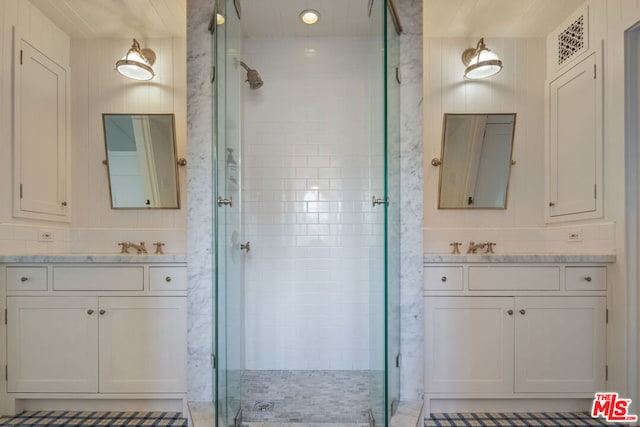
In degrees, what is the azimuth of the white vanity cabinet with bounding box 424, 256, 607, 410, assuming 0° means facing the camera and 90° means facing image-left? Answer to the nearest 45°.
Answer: approximately 0°

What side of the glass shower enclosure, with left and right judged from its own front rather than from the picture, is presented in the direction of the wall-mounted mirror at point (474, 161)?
left

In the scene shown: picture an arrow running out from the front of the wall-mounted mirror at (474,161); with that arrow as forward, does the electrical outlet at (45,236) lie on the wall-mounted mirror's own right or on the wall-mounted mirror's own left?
on the wall-mounted mirror's own right

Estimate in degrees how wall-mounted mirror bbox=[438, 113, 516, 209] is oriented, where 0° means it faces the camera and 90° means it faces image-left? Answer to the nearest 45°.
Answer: approximately 0°

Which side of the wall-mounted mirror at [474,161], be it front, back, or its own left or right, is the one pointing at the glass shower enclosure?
right

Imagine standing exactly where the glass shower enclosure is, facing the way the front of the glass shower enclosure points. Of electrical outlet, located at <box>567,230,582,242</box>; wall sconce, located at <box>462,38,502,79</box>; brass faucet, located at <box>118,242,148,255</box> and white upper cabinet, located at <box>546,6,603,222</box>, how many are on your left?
3

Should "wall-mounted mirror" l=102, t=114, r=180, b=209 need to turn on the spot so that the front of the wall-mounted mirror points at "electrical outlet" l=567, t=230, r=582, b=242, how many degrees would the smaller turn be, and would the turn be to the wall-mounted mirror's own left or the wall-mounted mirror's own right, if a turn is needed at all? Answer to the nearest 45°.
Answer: approximately 45° to the wall-mounted mirror's own left

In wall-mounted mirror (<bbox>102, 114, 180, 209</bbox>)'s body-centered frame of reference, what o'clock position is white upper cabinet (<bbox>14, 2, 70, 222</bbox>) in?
The white upper cabinet is roughly at 3 o'clock from the wall-mounted mirror.
